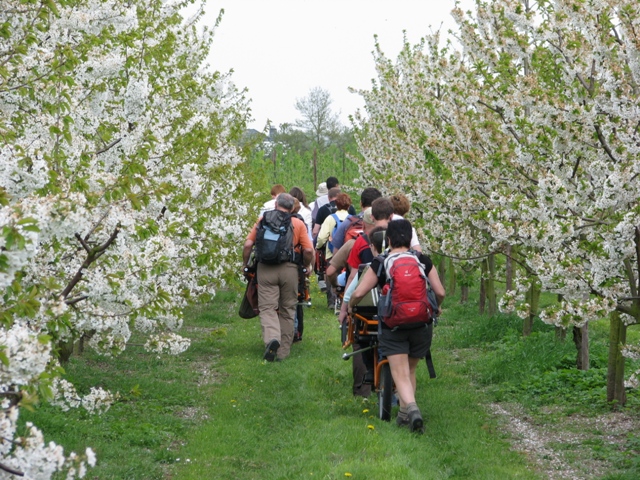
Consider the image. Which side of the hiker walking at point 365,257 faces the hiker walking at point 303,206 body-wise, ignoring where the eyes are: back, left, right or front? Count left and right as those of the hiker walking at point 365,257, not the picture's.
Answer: front

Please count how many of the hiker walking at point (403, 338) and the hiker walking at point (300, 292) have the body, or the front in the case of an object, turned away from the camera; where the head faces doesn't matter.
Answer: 2

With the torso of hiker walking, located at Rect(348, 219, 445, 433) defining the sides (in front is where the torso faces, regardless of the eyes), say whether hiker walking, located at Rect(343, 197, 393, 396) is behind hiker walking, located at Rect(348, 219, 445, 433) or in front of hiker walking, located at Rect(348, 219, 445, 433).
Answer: in front

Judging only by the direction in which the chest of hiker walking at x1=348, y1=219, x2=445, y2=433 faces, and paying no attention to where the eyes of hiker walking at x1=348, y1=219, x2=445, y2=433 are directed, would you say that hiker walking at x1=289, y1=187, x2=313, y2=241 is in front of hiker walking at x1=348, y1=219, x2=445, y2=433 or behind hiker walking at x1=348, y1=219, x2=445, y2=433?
in front

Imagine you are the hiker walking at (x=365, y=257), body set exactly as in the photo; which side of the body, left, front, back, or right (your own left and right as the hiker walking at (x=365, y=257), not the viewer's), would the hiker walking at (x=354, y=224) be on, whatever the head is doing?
front

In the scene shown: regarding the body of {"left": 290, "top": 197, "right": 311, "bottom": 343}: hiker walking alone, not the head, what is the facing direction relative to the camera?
away from the camera

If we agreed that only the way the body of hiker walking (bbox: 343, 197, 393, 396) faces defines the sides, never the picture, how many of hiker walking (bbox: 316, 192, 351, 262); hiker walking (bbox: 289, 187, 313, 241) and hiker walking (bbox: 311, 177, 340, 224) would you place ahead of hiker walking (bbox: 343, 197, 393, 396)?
3

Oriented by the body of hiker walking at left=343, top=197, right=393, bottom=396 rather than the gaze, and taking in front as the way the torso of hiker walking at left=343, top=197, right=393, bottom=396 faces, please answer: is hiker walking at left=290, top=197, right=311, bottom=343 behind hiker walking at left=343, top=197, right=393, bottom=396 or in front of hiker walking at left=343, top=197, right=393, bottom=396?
in front

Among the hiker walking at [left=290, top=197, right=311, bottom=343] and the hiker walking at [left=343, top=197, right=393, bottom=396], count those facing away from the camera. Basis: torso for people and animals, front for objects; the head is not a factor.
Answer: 2

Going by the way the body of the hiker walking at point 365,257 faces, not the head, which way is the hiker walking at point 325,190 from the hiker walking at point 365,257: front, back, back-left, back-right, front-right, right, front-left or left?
front

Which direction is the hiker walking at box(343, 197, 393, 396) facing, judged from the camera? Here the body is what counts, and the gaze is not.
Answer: away from the camera

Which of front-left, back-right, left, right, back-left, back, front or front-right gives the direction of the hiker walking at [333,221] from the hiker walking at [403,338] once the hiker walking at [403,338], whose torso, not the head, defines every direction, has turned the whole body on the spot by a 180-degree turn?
back

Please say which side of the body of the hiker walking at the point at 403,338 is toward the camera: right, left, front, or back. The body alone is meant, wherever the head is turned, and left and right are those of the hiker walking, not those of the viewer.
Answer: back

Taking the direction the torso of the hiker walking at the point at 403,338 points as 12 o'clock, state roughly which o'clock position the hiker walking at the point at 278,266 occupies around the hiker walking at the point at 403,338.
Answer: the hiker walking at the point at 278,266 is roughly at 11 o'clock from the hiker walking at the point at 403,338.
